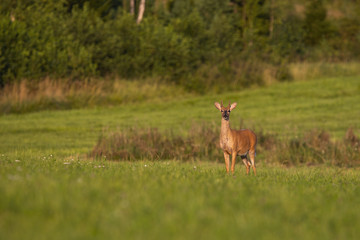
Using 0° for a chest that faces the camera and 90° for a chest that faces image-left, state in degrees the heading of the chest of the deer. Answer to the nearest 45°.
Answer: approximately 45°
